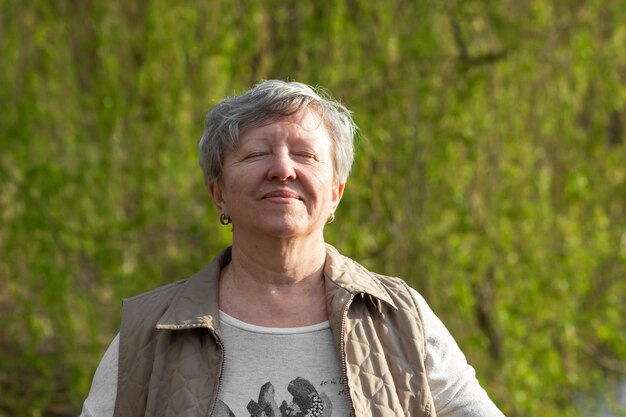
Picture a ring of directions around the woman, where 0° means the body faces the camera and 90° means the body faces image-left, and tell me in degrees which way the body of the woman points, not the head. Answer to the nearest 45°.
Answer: approximately 0°
